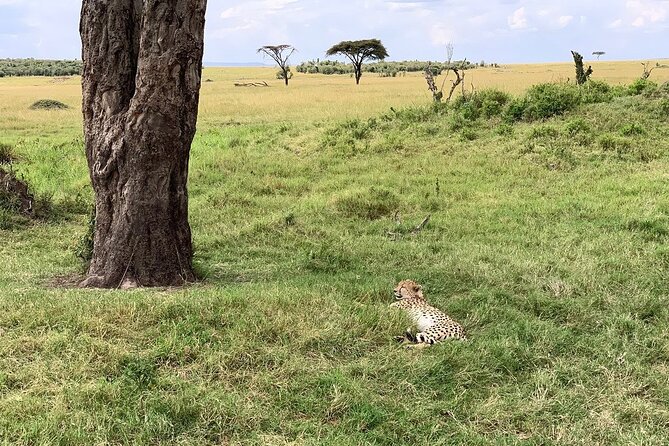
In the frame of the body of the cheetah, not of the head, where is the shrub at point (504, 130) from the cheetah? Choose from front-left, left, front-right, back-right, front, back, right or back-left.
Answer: right

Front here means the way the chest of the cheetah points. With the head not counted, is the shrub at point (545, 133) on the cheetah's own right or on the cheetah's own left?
on the cheetah's own right

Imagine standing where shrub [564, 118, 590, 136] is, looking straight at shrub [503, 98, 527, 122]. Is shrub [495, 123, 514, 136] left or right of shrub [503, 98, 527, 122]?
left

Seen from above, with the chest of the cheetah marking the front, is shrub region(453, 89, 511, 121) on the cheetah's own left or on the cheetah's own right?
on the cheetah's own right

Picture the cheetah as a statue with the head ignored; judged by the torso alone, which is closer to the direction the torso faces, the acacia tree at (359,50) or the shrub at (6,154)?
the shrub

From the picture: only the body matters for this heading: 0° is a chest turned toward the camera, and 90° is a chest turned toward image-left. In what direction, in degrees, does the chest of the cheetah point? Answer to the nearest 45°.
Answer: approximately 90°

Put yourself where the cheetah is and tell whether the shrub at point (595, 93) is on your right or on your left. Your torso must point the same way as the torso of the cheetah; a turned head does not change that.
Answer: on your right

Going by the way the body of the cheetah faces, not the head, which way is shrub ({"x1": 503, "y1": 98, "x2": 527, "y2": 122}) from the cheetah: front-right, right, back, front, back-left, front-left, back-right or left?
right

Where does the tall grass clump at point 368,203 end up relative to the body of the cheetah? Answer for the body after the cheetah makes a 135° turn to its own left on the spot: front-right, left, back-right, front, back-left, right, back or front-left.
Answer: back-left

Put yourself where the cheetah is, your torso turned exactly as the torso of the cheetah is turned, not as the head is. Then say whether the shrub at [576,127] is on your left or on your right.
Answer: on your right

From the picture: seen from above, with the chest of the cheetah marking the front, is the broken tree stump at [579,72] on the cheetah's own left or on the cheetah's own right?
on the cheetah's own right
